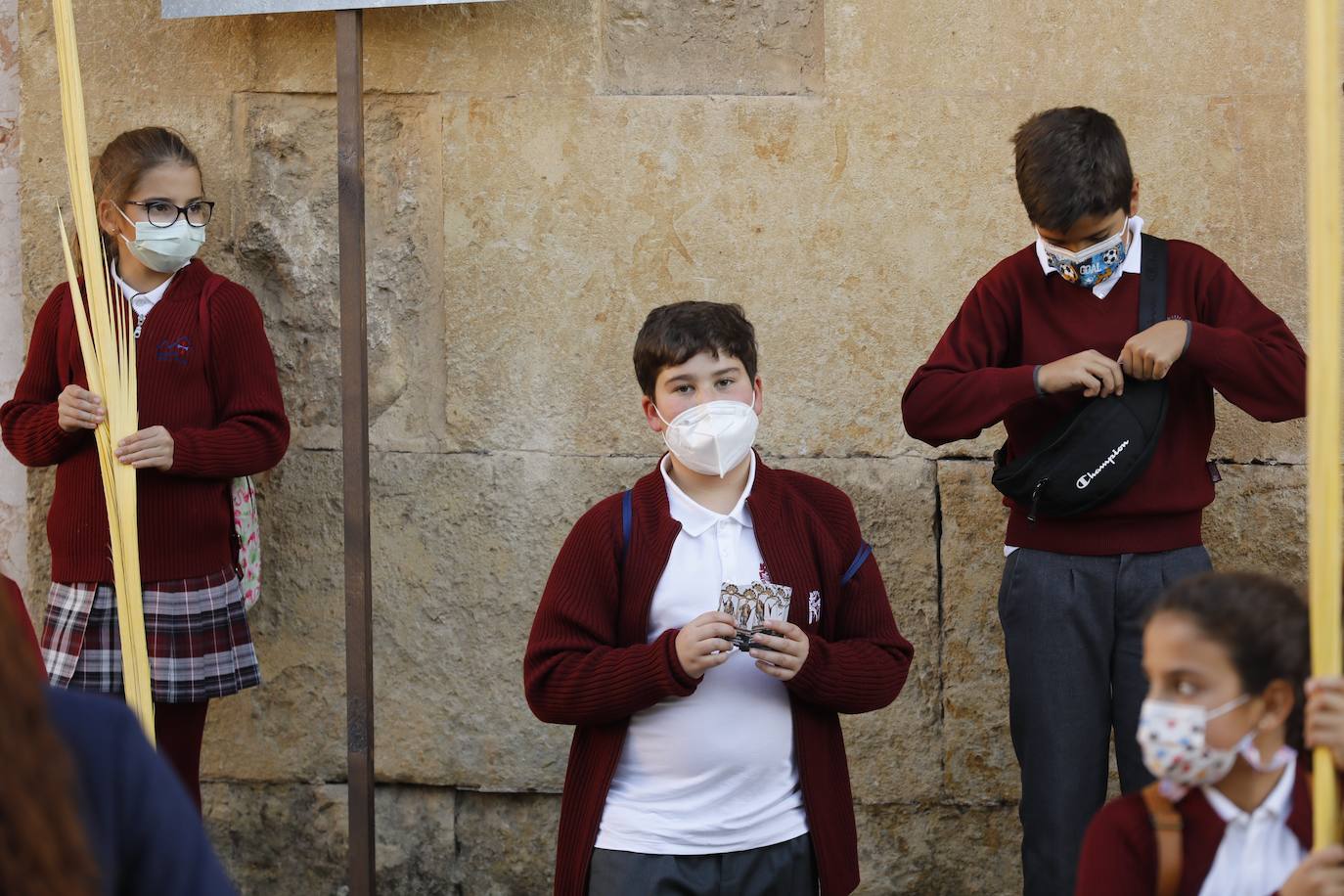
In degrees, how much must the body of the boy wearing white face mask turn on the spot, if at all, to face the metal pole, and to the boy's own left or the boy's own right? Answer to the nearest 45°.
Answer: approximately 135° to the boy's own right

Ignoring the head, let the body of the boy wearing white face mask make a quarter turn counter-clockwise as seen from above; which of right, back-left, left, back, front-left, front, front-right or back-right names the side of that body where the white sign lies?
back-left

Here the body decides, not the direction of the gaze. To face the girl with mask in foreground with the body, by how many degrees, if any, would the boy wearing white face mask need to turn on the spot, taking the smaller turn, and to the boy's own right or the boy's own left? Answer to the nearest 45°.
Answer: approximately 45° to the boy's own left

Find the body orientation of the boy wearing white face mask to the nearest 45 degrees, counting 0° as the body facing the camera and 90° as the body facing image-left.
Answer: approximately 0°

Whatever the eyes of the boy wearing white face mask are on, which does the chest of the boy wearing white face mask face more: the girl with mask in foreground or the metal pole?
the girl with mask in foreground
